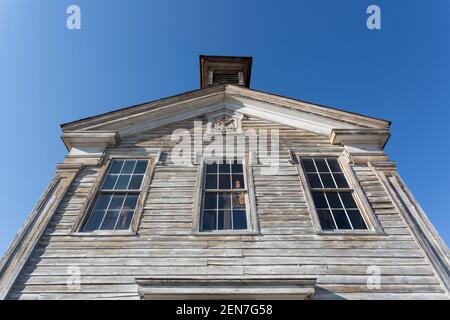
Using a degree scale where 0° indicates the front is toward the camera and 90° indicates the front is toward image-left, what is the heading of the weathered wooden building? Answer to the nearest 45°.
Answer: approximately 0°
